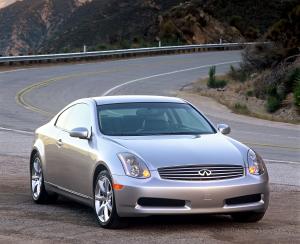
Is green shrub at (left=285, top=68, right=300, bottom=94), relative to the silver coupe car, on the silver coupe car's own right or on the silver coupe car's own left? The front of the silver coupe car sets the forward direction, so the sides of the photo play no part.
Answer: on the silver coupe car's own left

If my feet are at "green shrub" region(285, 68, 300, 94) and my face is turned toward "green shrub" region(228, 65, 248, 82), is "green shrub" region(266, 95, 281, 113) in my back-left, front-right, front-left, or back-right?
back-left

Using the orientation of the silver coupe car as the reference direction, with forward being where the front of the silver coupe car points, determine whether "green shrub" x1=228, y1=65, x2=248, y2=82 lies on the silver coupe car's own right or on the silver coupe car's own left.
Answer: on the silver coupe car's own left

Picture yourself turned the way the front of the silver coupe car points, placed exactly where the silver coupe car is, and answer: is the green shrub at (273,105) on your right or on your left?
on your left

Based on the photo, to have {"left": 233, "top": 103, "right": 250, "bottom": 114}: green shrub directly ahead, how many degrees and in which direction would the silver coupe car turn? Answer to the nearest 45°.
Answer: approximately 135° to its left

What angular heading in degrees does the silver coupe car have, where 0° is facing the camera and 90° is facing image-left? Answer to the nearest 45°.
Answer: approximately 315°
